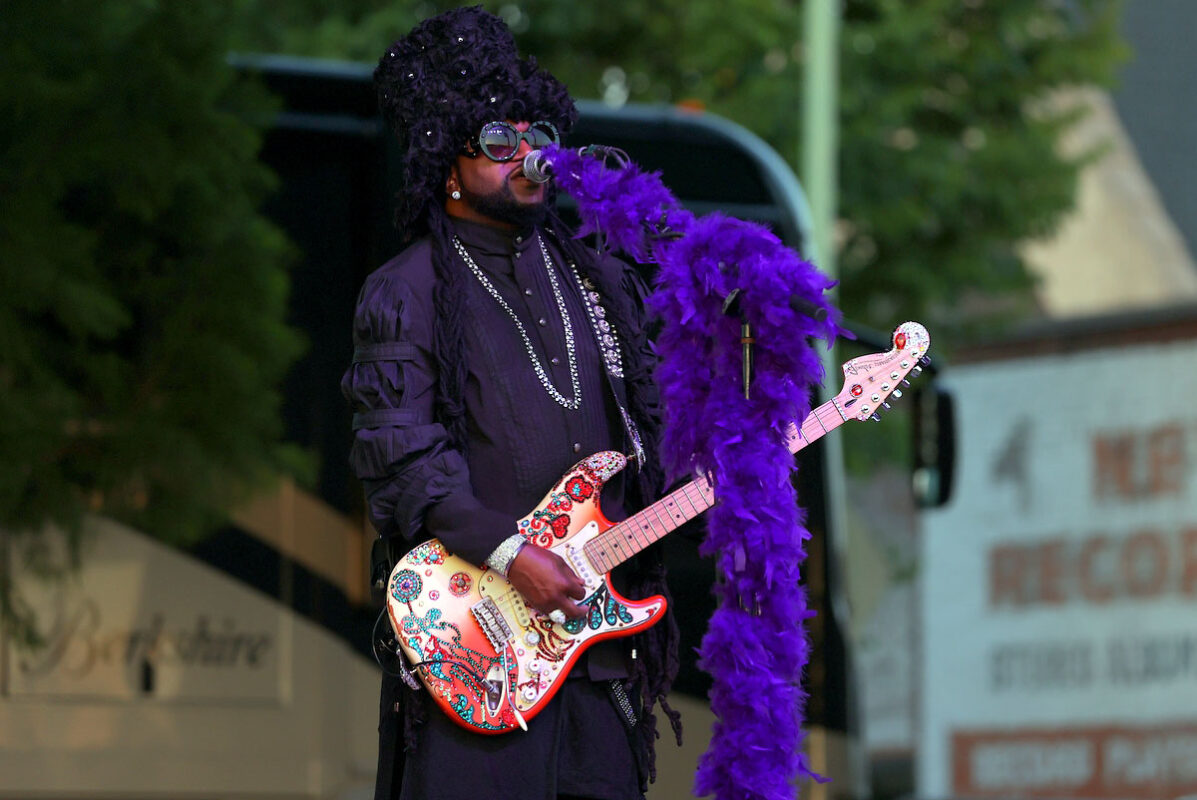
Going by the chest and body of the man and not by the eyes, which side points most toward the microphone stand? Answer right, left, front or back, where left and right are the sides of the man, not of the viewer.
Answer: front

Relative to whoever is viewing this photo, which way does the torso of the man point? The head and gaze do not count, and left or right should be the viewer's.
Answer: facing the viewer and to the right of the viewer
